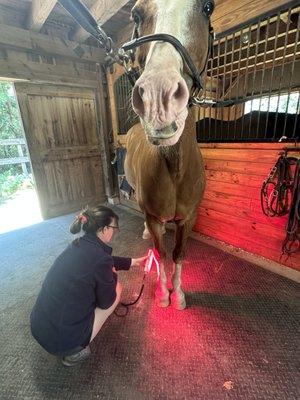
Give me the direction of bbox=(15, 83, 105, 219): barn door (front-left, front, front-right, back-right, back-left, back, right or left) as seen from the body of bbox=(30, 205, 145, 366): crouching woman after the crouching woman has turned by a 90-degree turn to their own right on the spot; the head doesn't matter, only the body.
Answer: back-left

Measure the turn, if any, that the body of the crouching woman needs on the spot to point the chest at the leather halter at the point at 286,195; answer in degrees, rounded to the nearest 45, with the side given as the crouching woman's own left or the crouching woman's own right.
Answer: approximately 45° to the crouching woman's own right

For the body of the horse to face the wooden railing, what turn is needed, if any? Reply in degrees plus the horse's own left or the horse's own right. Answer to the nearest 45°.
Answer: approximately 135° to the horse's own right

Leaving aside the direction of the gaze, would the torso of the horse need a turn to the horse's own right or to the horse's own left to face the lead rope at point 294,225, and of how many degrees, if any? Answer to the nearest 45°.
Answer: approximately 135° to the horse's own left

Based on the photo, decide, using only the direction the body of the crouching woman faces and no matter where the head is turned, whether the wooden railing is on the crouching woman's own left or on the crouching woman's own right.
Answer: on the crouching woman's own left

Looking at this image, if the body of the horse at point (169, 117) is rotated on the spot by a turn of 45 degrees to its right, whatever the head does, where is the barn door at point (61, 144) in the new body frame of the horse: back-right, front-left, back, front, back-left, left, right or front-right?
right

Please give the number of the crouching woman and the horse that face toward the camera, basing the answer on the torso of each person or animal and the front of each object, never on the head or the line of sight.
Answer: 1

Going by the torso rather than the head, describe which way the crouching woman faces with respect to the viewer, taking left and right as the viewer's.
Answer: facing away from the viewer and to the right of the viewer

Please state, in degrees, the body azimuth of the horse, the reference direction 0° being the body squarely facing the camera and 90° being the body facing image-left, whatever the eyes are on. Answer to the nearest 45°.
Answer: approximately 0°
